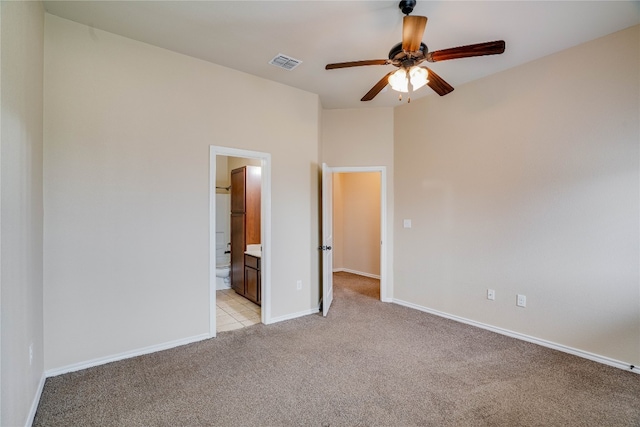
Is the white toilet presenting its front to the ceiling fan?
no

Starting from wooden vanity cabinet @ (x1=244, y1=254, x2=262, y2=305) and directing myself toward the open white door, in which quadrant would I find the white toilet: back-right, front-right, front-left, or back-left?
back-left

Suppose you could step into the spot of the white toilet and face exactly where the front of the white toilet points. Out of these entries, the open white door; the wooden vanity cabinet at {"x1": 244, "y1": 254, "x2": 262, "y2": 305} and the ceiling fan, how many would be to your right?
0

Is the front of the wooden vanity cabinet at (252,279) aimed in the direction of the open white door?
no

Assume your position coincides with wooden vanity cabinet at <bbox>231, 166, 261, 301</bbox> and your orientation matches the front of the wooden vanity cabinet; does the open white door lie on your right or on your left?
on your left

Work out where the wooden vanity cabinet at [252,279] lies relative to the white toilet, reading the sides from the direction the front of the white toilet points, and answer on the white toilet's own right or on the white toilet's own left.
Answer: on the white toilet's own left

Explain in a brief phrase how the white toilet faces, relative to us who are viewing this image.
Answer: facing the viewer and to the left of the viewer

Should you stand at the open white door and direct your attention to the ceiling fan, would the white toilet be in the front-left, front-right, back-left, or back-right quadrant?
back-right

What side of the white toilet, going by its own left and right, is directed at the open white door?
left
